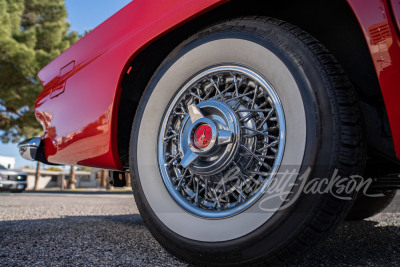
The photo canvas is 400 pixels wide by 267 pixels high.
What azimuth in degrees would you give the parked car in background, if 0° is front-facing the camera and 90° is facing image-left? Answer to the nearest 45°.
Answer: approximately 315°

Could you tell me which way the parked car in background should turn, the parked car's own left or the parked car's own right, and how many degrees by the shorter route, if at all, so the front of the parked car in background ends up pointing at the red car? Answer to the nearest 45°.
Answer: approximately 45° to the parked car's own right
